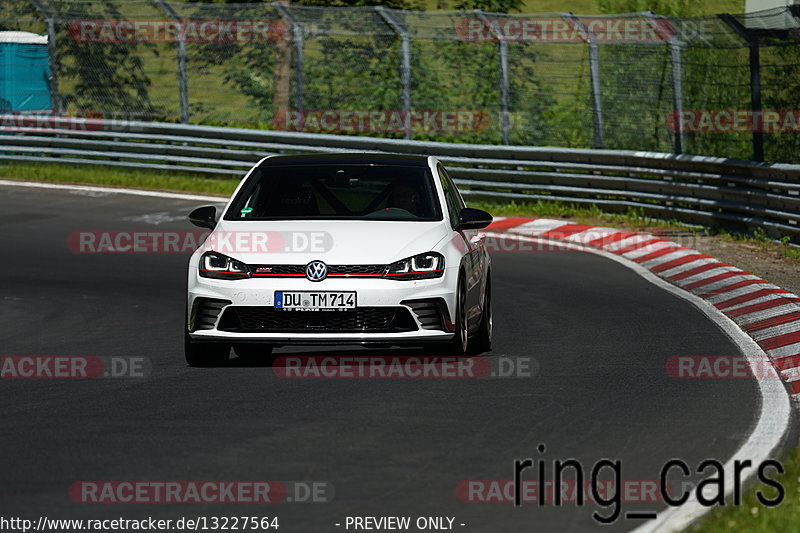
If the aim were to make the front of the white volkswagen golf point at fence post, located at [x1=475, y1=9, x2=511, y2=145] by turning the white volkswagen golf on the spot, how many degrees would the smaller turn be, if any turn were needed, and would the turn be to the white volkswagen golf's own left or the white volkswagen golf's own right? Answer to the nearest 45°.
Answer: approximately 180°

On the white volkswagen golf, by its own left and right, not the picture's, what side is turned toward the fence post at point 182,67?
back

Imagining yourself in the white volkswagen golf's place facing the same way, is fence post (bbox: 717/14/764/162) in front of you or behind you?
behind

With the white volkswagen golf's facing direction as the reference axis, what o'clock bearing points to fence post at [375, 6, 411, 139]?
The fence post is roughly at 6 o'clock from the white volkswagen golf.

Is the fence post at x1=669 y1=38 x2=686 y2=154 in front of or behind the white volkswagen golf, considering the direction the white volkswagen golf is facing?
behind

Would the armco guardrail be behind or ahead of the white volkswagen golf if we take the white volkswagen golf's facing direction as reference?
behind

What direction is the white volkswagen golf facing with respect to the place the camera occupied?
facing the viewer

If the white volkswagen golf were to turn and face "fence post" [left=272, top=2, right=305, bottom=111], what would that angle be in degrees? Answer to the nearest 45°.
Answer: approximately 180°

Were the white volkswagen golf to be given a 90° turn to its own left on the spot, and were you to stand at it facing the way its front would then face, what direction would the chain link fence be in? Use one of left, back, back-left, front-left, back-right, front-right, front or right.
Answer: left
